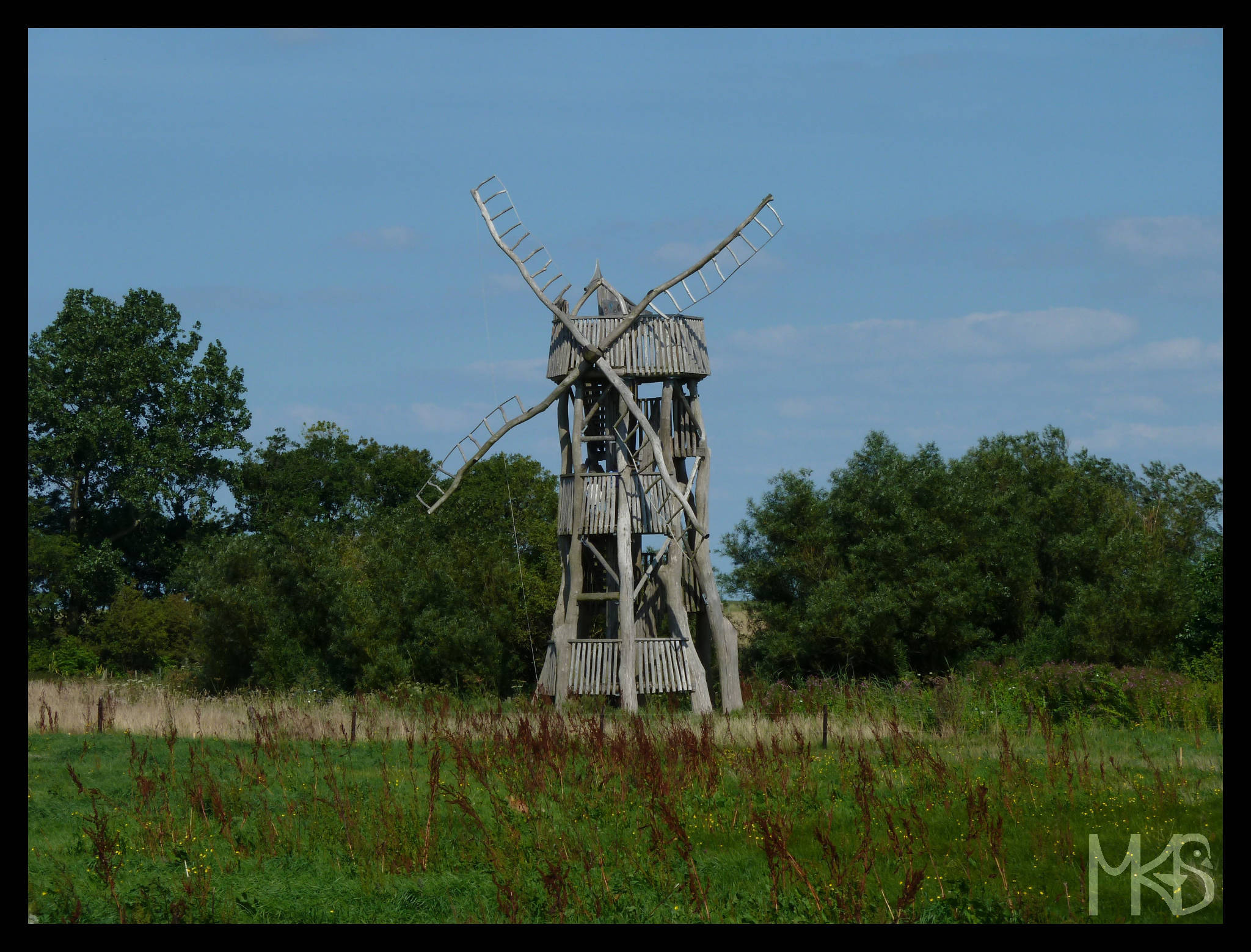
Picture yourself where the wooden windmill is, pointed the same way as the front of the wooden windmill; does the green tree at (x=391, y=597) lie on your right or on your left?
on your right

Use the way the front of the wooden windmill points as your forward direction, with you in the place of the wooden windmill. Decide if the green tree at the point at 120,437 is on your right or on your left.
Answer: on your right

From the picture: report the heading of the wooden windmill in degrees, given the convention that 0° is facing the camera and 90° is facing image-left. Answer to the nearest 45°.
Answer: approximately 45°
